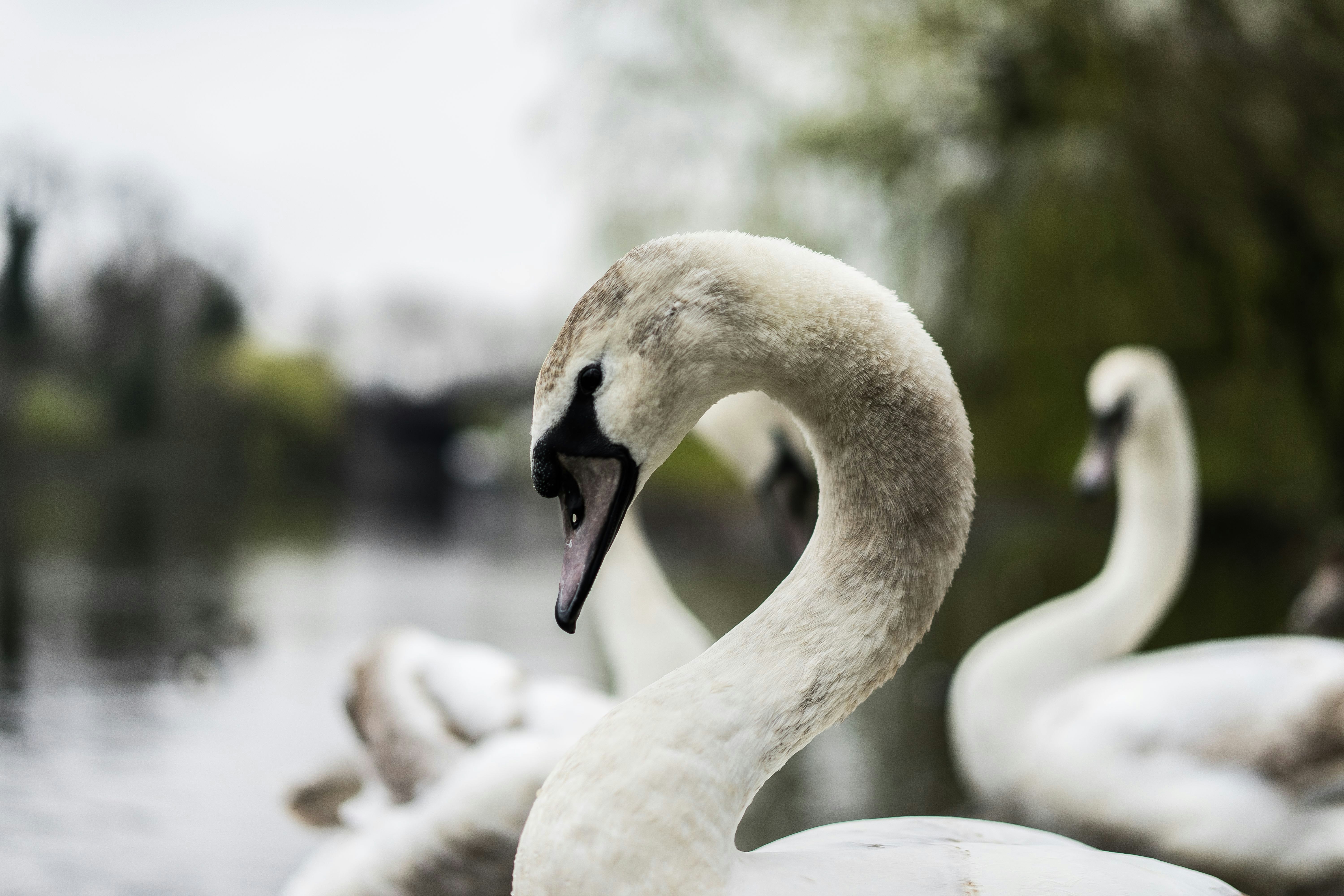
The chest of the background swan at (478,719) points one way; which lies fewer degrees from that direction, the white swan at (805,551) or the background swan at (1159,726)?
the background swan

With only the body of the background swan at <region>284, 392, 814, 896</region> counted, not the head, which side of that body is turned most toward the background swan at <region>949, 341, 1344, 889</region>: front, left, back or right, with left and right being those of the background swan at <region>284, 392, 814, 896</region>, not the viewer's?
front

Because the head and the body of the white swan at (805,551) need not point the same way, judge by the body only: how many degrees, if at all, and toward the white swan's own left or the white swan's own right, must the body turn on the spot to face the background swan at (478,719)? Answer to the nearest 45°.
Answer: approximately 45° to the white swan's own right

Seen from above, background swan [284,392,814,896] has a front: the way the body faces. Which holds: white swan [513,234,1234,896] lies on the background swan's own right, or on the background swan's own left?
on the background swan's own right

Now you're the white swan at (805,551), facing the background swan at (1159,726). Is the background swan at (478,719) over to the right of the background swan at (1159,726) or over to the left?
left

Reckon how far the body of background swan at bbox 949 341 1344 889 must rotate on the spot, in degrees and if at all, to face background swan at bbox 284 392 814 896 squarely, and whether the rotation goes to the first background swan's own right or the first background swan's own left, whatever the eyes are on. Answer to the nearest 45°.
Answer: approximately 45° to the first background swan's own left

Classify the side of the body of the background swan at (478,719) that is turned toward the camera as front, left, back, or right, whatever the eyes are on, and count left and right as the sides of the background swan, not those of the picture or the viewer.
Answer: right

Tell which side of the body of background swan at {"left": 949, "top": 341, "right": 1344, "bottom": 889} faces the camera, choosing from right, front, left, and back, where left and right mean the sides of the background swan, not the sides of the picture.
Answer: left

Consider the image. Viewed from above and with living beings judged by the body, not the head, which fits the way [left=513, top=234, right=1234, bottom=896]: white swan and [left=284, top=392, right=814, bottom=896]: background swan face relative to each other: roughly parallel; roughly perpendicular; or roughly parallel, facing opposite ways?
roughly parallel, facing opposite ways

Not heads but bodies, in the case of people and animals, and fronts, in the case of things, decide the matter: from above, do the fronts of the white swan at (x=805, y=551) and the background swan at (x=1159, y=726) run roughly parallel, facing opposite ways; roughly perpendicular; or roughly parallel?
roughly parallel

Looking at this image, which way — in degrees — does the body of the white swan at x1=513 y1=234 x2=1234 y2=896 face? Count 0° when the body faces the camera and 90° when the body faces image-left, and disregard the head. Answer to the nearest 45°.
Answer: approximately 90°

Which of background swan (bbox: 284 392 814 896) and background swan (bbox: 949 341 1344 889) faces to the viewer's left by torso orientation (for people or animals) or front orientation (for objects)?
background swan (bbox: 949 341 1344 889)
